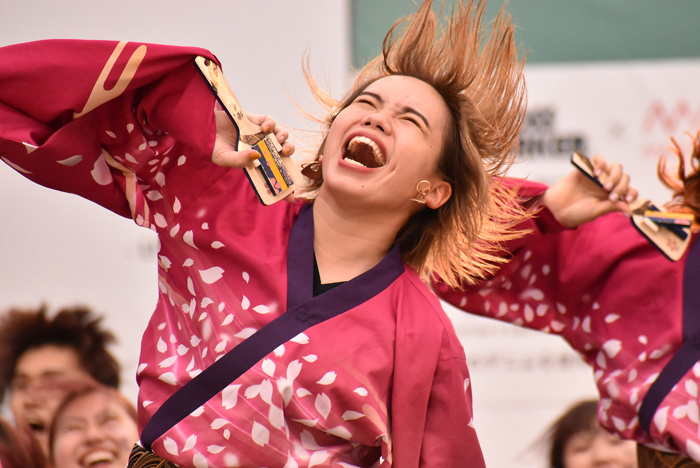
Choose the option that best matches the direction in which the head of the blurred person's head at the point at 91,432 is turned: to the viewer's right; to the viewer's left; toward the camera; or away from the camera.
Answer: toward the camera

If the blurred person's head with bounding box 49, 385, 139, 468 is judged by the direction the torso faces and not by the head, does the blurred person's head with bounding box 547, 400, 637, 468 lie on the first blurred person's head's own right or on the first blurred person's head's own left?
on the first blurred person's head's own left

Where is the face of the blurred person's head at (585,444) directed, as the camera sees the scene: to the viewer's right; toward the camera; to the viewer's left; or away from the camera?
toward the camera
